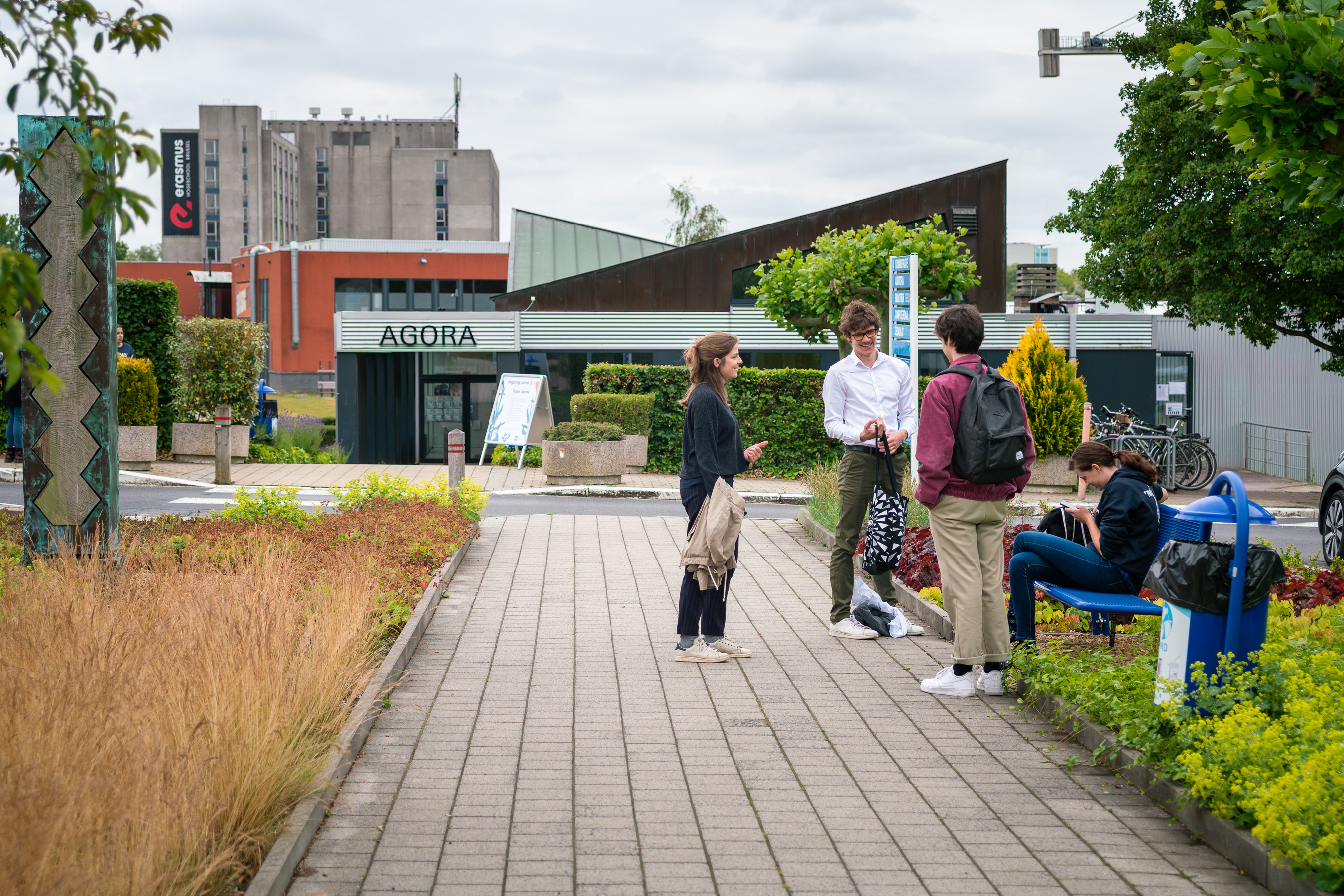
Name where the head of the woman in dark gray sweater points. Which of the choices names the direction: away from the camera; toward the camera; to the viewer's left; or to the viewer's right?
to the viewer's right

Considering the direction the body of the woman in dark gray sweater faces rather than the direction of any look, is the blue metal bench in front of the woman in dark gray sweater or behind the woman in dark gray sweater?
in front

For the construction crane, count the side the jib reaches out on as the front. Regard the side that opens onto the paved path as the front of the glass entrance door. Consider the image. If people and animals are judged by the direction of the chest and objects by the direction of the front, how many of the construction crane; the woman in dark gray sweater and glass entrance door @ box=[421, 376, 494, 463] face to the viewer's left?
0

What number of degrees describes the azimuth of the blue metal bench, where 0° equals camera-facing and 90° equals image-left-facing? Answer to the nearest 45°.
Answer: approximately 90°

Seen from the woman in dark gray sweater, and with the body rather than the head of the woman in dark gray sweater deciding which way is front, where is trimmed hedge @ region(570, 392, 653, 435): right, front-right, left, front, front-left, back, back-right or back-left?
left

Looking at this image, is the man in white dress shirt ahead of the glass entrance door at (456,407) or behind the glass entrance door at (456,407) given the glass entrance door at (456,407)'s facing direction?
ahead

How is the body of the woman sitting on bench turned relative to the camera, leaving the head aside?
to the viewer's left

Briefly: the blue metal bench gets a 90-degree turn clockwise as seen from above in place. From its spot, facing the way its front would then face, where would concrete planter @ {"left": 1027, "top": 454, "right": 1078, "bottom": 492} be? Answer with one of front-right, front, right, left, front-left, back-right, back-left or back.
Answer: front

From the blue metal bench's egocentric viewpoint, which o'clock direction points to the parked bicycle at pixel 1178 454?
The parked bicycle is roughly at 3 o'clock from the blue metal bench.

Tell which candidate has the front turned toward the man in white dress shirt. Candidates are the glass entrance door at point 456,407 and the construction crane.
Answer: the glass entrance door

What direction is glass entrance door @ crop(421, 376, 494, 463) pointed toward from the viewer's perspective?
toward the camera

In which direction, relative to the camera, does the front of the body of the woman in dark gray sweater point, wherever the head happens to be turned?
to the viewer's right

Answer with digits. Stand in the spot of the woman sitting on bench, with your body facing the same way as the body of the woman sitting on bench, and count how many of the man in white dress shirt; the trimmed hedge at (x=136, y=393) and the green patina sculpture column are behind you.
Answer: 0

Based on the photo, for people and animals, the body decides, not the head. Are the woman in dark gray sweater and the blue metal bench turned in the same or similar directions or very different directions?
very different directions

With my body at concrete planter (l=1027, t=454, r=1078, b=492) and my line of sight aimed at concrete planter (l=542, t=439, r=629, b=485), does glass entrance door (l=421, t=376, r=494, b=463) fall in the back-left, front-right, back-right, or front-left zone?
front-right
